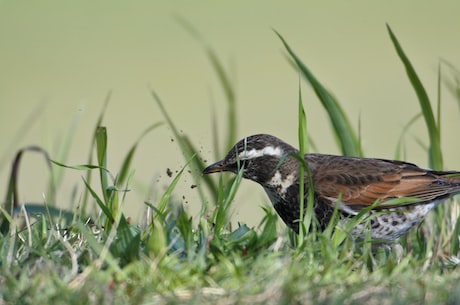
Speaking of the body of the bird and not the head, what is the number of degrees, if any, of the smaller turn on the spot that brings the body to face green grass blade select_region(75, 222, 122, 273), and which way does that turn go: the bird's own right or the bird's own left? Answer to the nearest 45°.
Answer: approximately 45° to the bird's own left

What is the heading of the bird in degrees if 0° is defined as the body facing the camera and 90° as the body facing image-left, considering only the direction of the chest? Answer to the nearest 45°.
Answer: approximately 90°

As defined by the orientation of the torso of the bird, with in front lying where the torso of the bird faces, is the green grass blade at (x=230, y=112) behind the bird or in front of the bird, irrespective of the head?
in front

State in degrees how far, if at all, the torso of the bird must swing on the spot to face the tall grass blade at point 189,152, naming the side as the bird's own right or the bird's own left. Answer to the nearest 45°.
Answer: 0° — it already faces it

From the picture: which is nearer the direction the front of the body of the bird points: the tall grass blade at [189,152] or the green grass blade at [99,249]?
the tall grass blade

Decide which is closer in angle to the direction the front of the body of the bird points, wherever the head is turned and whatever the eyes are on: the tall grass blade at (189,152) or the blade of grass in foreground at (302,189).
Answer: the tall grass blade

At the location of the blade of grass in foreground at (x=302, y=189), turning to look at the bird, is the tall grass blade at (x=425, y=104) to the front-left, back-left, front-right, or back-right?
front-right

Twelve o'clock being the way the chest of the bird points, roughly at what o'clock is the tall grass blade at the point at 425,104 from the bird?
The tall grass blade is roughly at 5 o'clock from the bird.
